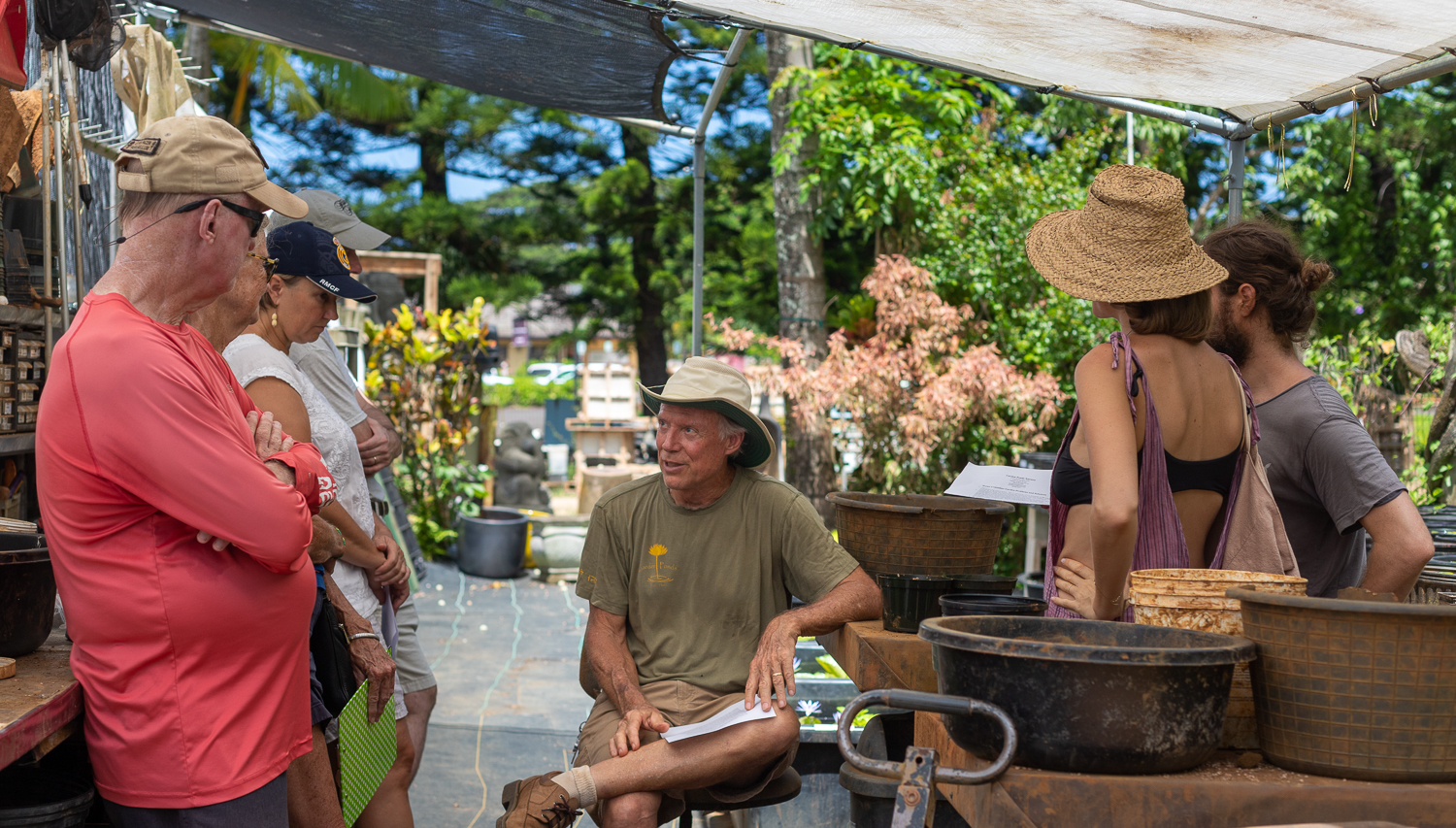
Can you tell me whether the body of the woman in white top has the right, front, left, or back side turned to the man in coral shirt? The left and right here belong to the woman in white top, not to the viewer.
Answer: right

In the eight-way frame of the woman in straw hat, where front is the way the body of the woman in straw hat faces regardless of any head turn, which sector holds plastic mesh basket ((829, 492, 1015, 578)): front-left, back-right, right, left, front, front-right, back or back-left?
front

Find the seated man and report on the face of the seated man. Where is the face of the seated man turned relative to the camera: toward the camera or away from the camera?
toward the camera

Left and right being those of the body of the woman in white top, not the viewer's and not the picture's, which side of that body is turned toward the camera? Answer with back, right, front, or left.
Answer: right

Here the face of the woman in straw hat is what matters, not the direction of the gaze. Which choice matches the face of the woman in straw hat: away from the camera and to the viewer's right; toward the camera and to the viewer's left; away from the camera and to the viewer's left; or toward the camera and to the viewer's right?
away from the camera and to the viewer's left

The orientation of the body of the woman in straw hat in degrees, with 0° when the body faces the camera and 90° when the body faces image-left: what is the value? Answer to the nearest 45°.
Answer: approximately 135°

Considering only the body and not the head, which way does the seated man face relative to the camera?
toward the camera

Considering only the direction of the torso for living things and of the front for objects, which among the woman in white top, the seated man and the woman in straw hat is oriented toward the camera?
the seated man

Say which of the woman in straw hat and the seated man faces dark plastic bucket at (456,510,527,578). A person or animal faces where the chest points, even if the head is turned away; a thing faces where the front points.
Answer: the woman in straw hat

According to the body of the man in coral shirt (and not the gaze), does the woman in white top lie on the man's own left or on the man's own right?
on the man's own left

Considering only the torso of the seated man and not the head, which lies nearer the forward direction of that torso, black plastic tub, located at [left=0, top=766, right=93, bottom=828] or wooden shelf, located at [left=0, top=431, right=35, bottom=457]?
the black plastic tub

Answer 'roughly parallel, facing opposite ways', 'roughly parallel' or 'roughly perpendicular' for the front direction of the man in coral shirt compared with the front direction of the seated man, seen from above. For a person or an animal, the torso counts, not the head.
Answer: roughly perpendicular

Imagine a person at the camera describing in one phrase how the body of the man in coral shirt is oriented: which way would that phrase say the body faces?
to the viewer's right

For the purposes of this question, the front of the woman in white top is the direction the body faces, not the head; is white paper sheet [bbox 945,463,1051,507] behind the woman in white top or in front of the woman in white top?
in front

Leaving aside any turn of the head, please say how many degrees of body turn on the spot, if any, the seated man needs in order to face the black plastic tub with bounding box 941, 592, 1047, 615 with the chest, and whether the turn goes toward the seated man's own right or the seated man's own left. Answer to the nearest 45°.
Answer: approximately 45° to the seated man's own left

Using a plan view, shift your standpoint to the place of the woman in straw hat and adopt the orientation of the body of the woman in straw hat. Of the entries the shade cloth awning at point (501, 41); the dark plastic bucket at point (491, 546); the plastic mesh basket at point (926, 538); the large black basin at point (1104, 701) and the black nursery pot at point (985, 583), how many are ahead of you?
4

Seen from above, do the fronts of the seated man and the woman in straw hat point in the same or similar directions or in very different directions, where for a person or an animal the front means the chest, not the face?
very different directions
